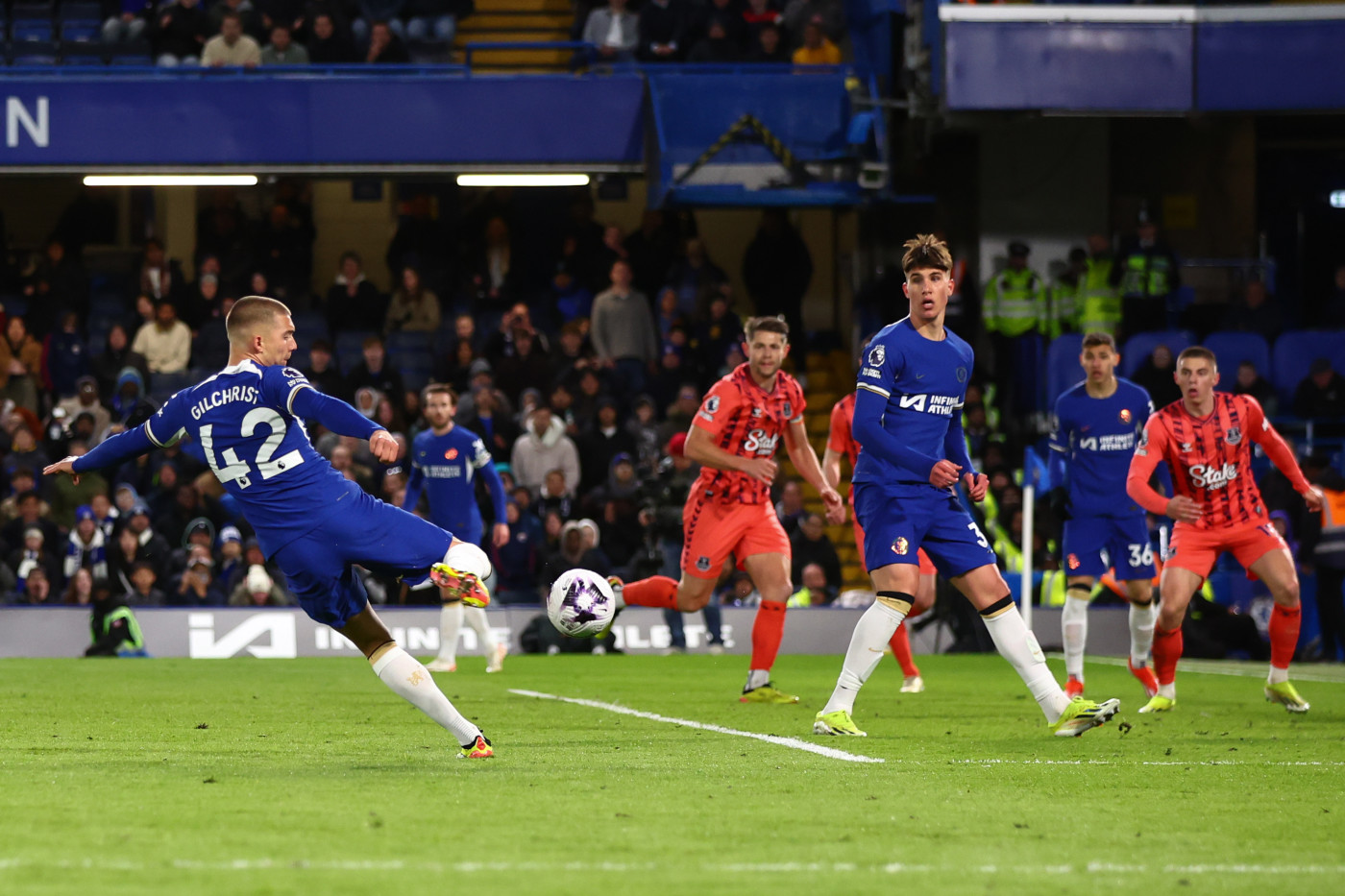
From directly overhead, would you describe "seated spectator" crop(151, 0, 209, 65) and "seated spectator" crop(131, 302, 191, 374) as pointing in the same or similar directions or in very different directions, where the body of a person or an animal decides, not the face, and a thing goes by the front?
same or similar directions

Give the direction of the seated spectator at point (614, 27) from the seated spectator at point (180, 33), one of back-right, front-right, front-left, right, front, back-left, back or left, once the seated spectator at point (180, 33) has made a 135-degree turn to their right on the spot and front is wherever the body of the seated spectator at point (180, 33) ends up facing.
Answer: back-right

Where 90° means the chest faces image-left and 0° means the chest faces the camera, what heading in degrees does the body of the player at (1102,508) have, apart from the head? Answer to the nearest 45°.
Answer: approximately 0°

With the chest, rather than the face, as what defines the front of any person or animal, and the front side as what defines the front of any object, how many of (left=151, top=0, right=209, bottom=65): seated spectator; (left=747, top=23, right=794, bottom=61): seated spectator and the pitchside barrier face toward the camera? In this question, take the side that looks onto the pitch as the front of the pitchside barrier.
3

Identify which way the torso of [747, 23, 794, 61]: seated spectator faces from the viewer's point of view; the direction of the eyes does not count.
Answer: toward the camera

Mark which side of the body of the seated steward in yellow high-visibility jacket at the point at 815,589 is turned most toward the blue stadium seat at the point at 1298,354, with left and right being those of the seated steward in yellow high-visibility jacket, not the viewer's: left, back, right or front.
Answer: left

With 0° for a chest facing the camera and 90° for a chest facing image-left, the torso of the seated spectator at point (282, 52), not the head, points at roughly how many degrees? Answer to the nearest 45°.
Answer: approximately 0°

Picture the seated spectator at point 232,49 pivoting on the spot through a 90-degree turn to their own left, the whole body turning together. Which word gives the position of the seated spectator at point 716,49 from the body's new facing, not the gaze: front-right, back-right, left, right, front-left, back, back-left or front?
front

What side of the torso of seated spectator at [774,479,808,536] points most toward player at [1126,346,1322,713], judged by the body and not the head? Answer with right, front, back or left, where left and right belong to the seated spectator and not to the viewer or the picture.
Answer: front
